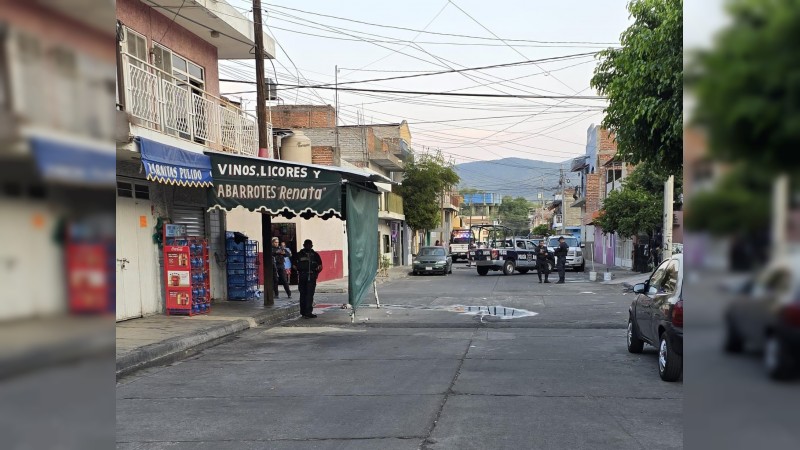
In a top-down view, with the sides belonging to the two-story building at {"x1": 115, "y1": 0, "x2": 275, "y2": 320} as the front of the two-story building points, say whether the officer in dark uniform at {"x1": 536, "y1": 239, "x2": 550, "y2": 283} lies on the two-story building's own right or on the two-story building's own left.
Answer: on the two-story building's own left

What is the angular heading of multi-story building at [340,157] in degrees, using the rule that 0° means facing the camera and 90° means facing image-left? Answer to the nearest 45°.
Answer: approximately 315°

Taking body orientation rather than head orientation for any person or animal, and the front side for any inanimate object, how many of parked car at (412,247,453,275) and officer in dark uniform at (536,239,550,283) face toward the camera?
2
